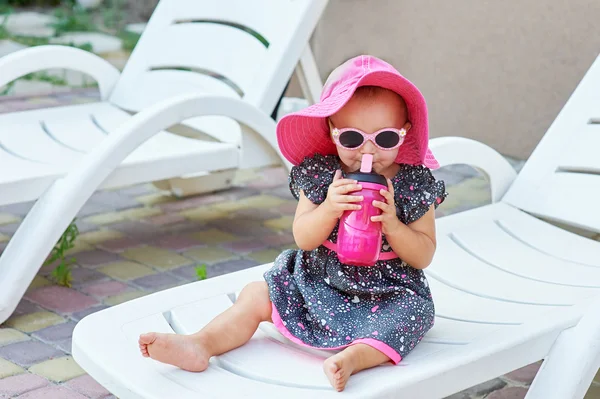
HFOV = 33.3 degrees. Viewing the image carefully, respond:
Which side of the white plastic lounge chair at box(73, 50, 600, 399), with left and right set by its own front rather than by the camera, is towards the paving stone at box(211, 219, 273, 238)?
right

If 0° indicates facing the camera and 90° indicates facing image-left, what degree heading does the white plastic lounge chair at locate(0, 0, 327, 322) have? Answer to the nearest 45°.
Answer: approximately 45°

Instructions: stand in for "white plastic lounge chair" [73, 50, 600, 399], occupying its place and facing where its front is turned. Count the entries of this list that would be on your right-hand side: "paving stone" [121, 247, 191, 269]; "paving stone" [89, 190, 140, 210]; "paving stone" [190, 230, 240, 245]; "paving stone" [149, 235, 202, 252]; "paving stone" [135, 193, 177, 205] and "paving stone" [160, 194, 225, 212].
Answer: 6

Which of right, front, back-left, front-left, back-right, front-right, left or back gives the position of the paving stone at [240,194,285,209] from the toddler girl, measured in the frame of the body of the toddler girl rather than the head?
back

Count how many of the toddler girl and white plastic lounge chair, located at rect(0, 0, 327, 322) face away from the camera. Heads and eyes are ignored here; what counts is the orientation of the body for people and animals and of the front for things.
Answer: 0

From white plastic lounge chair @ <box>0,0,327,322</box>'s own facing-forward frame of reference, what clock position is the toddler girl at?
The toddler girl is roughly at 10 o'clock from the white plastic lounge chair.

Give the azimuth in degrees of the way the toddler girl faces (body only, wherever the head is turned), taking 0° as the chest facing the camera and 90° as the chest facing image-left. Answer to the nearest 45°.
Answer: approximately 0°

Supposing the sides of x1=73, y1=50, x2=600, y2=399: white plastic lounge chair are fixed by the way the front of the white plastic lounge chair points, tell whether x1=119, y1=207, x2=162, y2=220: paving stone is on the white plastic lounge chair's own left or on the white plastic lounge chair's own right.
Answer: on the white plastic lounge chair's own right

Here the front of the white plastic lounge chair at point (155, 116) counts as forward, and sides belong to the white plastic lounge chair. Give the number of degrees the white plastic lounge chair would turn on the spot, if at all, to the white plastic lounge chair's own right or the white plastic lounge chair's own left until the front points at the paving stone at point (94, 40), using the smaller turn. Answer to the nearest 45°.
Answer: approximately 135° to the white plastic lounge chair's own right

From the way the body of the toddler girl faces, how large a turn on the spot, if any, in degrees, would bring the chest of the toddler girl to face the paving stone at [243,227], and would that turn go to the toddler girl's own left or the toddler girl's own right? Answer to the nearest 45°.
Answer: approximately 180°

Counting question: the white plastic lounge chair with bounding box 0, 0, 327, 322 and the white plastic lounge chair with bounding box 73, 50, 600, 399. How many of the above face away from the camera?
0

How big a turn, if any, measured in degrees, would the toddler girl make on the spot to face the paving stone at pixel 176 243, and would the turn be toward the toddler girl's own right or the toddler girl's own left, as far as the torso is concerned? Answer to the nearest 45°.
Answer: approximately 180°
